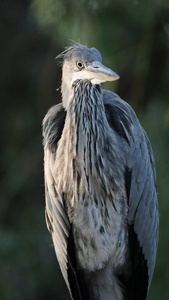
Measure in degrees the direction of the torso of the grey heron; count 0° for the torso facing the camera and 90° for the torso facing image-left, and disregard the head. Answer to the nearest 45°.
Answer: approximately 0°
